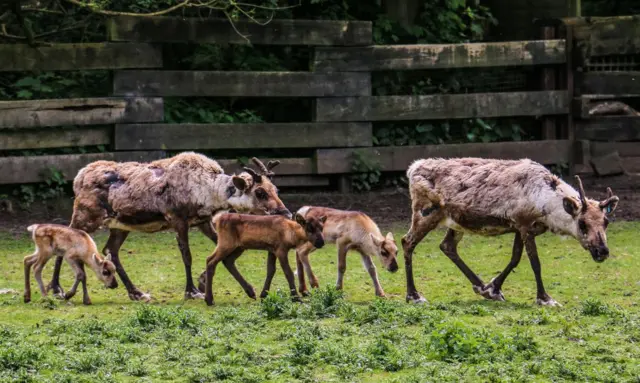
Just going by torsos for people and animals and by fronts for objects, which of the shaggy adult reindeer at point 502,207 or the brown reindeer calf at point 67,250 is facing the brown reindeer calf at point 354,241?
the brown reindeer calf at point 67,250

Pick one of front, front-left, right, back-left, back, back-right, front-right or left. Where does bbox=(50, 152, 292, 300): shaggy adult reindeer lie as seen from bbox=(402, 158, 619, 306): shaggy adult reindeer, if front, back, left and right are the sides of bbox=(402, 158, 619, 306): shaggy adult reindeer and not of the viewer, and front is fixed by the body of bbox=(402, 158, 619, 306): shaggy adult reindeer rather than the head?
back

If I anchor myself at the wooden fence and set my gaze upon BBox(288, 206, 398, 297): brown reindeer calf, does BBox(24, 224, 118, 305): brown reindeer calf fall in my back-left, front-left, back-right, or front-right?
front-right

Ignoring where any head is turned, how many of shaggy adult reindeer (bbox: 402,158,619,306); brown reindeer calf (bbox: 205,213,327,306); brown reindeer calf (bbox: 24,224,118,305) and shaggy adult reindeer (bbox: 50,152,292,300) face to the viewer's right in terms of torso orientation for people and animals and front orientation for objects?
4

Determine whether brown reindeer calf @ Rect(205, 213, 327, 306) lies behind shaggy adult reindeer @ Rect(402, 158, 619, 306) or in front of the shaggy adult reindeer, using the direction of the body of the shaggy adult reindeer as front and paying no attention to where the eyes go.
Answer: behind

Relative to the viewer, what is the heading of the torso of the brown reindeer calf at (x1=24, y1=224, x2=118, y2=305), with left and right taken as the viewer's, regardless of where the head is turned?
facing to the right of the viewer

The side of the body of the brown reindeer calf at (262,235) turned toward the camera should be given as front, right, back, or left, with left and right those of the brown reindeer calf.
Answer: right

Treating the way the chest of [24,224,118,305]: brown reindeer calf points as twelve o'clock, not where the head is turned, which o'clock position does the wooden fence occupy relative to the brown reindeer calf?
The wooden fence is roughly at 10 o'clock from the brown reindeer calf.

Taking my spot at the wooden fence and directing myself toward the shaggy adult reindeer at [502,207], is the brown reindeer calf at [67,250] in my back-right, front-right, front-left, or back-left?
front-right

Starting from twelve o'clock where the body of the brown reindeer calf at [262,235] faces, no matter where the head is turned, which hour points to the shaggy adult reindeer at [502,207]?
The shaggy adult reindeer is roughly at 12 o'clock from the brown reindeer calf.

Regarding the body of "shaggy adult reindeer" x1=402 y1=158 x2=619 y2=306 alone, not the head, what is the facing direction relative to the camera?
to the viewer's right

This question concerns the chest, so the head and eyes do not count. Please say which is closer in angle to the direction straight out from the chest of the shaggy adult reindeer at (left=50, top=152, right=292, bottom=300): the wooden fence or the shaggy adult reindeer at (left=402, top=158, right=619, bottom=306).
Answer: the shaggy adult reindeer

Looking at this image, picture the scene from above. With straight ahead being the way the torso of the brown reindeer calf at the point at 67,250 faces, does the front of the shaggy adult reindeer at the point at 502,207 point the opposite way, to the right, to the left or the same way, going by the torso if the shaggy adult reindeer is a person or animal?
the same way

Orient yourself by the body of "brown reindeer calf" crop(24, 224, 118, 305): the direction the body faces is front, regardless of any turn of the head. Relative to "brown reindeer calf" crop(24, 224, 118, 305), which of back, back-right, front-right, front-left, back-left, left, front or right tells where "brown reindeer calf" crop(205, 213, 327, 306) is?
front

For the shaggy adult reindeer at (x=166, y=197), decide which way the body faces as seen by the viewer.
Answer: to the viewer's right

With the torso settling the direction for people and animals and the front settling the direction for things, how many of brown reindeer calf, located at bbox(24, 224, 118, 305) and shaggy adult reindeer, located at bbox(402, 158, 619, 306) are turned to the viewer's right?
2

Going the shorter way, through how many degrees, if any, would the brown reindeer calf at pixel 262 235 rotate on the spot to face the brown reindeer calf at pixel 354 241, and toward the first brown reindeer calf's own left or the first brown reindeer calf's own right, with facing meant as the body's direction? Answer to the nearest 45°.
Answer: approximately 45° to the first brown reindeer calf's own left

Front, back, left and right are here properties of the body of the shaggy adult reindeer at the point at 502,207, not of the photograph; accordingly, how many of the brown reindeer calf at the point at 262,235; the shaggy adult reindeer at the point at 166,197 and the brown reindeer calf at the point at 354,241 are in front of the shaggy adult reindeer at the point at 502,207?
0

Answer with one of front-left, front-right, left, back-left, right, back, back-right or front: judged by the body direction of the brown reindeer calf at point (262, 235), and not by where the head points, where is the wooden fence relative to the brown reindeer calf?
left
